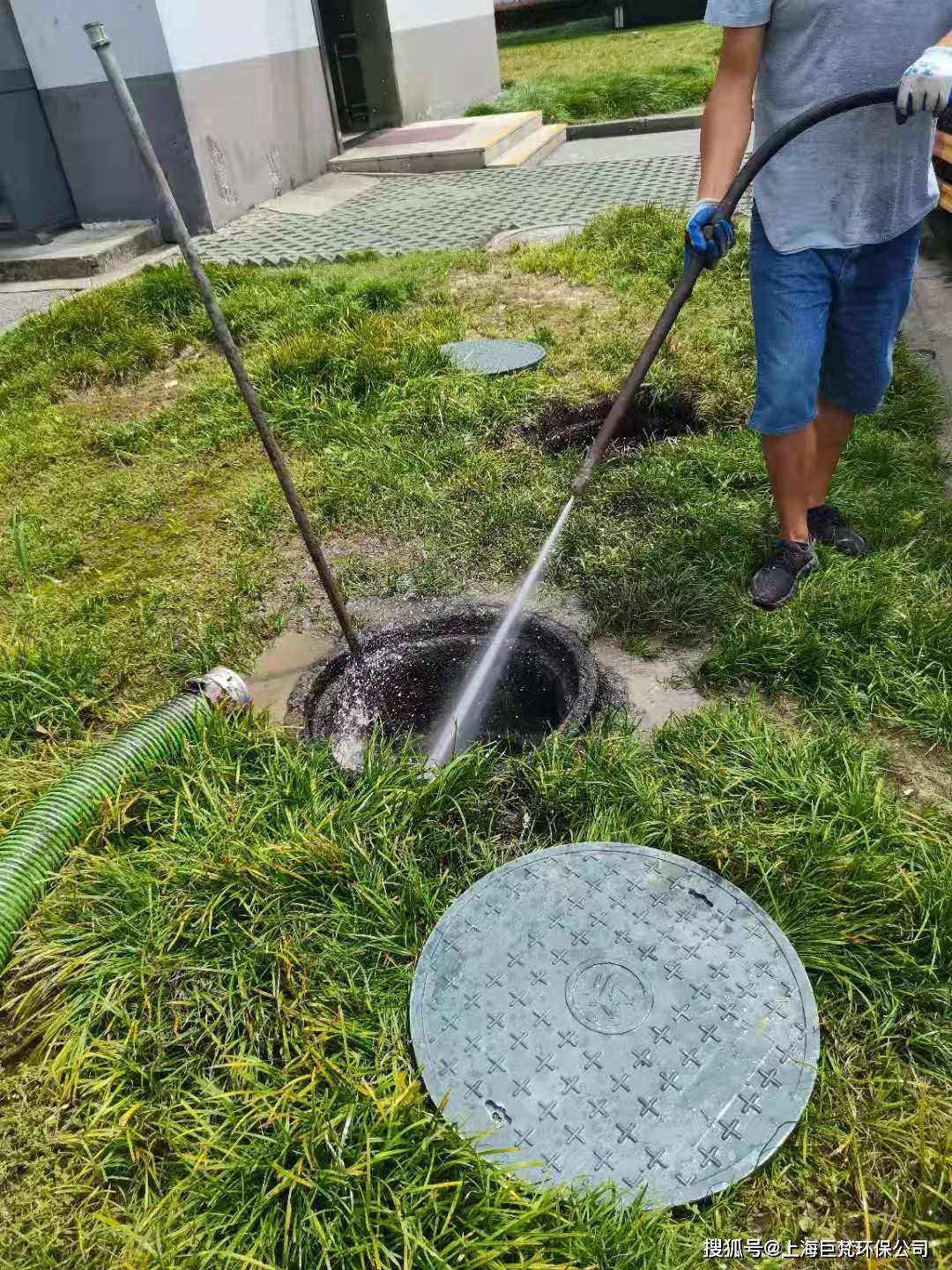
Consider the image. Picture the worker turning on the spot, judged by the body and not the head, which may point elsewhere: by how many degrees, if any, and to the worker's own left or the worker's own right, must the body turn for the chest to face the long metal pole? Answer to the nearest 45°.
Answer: approximately 45° to the worker's own right

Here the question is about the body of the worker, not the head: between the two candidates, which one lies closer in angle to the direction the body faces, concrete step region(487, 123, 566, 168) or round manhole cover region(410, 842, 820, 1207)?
the round manhole cover

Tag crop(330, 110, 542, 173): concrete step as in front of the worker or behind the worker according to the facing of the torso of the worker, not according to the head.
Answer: behind

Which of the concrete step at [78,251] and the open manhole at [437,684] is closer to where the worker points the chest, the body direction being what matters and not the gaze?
the open manhole

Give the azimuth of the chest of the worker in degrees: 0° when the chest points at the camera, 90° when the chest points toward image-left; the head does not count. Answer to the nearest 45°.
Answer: approximately 0°

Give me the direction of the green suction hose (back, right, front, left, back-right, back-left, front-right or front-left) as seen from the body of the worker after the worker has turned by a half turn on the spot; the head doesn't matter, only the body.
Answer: back-left

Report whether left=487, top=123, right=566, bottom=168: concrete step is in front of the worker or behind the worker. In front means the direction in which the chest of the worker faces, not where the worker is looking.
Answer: behind

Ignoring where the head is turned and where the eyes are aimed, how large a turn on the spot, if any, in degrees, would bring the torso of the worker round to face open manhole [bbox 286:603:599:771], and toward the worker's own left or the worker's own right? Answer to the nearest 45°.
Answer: approximately 45° to the worker's own right

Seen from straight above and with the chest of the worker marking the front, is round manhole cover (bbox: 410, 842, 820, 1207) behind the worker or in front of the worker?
in front
